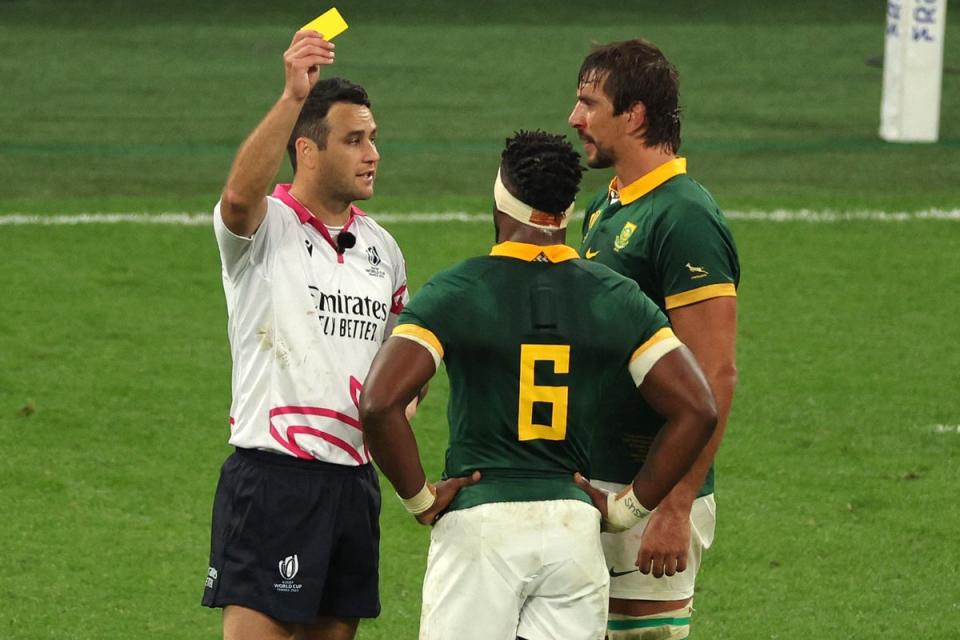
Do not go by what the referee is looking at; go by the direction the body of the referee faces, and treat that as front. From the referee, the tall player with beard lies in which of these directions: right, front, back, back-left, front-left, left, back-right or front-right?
front-left

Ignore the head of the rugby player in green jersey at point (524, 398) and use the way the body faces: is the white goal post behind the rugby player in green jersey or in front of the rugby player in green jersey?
in front

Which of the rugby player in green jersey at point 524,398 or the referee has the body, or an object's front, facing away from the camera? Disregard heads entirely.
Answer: the rugby player in green jersey

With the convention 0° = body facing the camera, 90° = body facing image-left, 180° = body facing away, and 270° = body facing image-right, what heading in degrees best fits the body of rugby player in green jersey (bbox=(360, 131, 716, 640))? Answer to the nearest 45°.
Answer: approximately 180°

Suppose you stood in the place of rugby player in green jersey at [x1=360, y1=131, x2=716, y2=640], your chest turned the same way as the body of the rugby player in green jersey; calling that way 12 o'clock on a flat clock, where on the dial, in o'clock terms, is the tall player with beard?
The tall player with beard is roughly at 1 o'clock from the rugby player in green jersey.

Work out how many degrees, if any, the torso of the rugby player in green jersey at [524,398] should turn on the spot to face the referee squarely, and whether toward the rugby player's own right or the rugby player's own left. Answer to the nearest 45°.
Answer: approximately 45° to the rugby player's own left

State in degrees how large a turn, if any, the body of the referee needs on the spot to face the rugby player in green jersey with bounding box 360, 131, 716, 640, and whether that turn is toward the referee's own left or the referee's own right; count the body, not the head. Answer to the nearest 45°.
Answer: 0° — they already face them

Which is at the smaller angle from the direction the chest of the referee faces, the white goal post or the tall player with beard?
the tall player with beard

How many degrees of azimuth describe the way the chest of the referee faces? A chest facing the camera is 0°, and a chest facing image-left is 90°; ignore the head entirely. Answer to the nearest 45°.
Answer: approximately 315°

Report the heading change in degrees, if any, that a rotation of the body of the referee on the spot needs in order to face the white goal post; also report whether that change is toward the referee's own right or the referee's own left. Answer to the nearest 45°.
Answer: approximately 90° to the referee's own left

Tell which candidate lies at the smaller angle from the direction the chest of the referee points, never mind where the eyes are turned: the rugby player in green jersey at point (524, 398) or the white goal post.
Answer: the rugby player in green jersey

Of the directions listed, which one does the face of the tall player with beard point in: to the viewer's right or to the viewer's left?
to the viewer's left

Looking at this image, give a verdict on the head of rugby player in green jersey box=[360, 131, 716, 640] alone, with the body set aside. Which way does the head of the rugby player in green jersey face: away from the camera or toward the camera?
away from the camera
